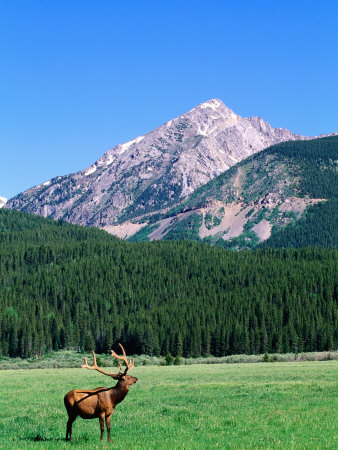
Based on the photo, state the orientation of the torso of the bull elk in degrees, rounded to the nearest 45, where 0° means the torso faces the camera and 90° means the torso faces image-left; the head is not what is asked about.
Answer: approximately 270°
